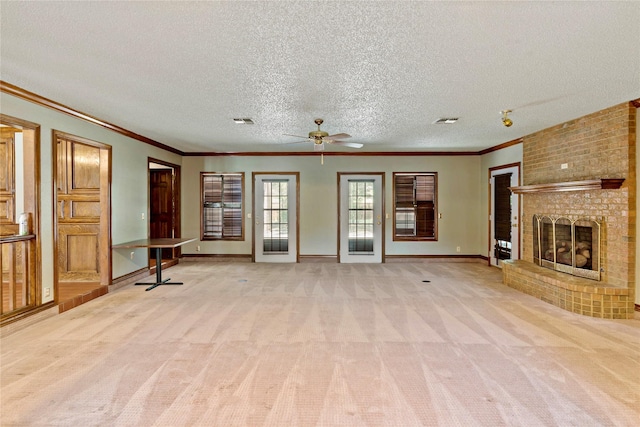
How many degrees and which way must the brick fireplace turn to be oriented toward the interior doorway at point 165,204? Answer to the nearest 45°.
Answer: approximately 45° to its right

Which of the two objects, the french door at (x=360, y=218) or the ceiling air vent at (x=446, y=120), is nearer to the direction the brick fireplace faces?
the ceiling air vent

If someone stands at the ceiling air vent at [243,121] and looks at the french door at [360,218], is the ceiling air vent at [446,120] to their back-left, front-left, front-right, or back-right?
front-right

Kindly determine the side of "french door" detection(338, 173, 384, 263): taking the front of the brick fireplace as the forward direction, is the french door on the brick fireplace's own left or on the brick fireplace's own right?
on the brick fireplace's own right

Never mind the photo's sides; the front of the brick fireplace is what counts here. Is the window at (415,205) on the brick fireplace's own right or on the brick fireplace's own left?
on the brick fireplace's own right

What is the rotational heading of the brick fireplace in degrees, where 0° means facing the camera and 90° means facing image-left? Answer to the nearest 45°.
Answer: approximately 45°

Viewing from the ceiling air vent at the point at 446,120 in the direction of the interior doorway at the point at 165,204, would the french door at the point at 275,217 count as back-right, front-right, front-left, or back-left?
front-right

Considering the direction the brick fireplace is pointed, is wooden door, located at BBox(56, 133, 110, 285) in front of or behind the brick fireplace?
in front

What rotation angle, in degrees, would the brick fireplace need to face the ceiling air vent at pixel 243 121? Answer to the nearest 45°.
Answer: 0° — it already faces it

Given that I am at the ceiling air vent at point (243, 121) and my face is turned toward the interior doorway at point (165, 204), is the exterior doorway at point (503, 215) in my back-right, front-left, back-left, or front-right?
back-right

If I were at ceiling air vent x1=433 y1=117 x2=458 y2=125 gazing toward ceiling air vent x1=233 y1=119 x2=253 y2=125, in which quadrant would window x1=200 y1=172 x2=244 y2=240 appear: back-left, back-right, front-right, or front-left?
front-right

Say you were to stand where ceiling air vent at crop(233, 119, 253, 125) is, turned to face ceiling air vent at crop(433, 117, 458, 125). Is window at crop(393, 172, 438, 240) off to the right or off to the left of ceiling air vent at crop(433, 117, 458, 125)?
left

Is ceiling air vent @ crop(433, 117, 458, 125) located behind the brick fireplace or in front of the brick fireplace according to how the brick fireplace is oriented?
in front

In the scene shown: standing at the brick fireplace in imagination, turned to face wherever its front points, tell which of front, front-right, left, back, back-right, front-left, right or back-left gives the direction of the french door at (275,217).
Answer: front-right
